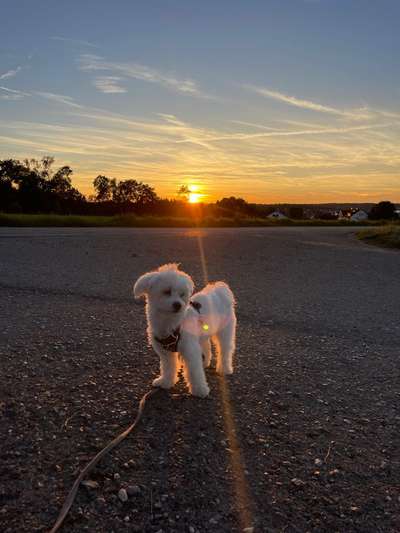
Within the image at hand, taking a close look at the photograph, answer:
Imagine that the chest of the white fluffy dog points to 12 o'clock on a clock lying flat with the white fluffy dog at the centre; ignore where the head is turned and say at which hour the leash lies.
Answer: The leash is roughly at 11 o'clock from the white fluffy dog.

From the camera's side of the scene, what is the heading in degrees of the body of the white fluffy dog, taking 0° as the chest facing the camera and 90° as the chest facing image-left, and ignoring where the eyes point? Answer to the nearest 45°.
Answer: approximately 45°
